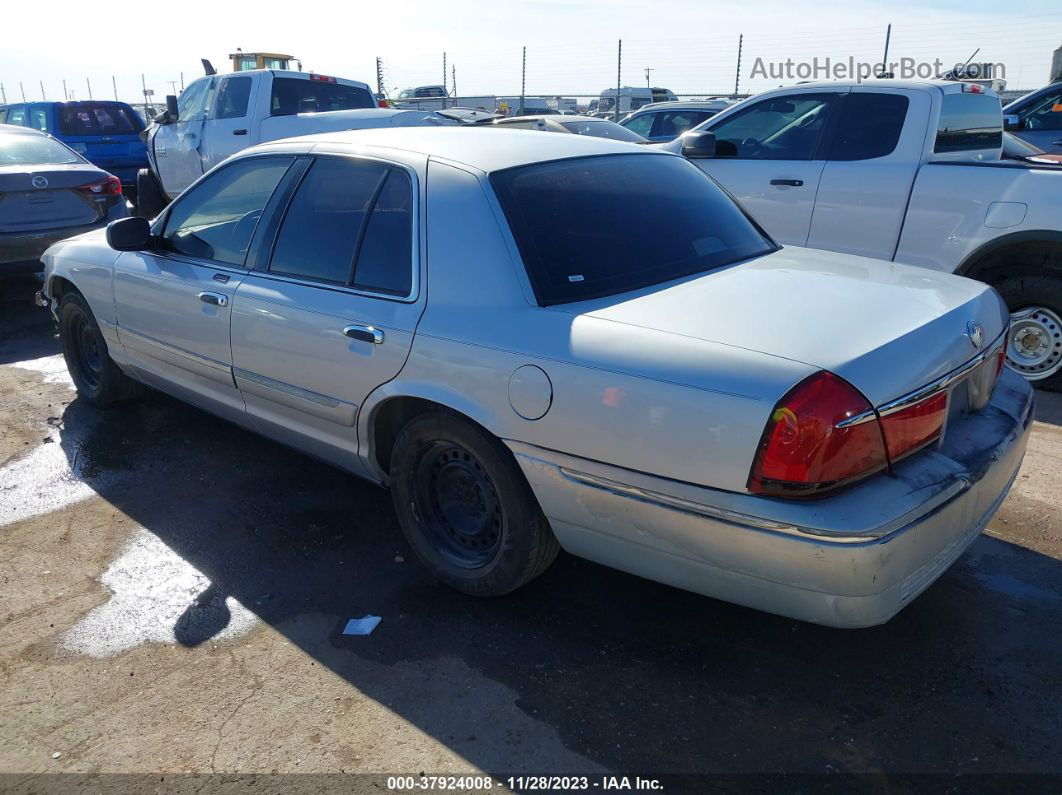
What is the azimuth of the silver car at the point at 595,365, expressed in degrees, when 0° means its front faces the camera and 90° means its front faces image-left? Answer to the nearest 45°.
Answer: approximately 135°

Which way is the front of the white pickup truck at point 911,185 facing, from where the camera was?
facing away from the viewer and to the left of the viewer

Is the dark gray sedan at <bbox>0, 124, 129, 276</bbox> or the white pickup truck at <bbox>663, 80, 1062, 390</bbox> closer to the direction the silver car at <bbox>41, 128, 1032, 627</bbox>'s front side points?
the dark gray sedan

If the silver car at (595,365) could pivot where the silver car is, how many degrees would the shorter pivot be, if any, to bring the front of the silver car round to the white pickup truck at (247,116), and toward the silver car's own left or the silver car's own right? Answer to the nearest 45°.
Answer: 0° — it already faces it

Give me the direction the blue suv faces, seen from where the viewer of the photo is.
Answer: facing away from the viewer and to the left of the viewer

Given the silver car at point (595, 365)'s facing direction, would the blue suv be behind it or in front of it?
in front

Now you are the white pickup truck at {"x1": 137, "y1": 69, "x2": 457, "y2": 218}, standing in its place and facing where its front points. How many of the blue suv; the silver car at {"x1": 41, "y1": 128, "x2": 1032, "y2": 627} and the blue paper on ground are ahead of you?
1

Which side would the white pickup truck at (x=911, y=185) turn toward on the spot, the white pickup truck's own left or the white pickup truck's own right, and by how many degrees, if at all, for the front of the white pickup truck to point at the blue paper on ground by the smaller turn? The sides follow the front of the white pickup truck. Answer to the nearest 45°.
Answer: approximately 90° to the white pickup truck's own left

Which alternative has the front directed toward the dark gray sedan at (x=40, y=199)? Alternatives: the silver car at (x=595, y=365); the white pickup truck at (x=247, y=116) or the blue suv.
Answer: the silver car

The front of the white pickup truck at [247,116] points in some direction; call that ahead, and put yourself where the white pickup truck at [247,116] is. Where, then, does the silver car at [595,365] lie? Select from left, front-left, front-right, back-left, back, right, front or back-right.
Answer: back-left

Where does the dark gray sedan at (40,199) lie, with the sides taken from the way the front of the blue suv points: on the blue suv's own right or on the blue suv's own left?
on the blue suv's own left
